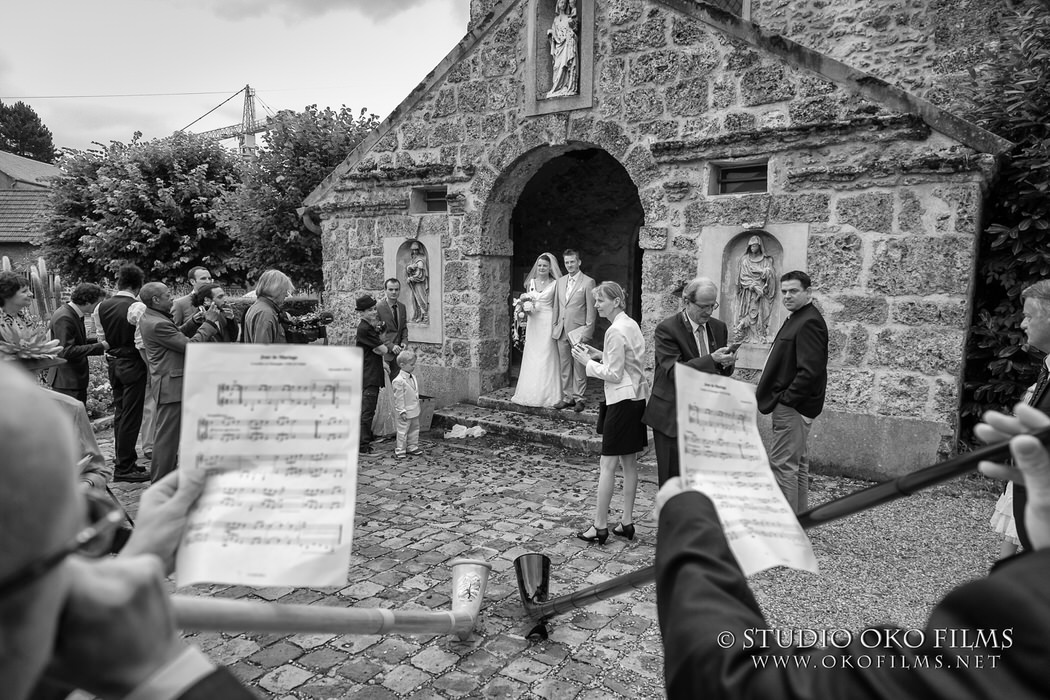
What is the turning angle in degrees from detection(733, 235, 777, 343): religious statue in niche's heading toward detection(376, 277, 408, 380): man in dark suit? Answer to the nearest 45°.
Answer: approximately 90° to its right

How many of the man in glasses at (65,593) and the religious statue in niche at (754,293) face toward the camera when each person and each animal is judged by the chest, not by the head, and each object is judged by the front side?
1

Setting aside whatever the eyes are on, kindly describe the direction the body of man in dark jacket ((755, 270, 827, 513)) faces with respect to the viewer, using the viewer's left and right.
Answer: facing to the left of the viewer

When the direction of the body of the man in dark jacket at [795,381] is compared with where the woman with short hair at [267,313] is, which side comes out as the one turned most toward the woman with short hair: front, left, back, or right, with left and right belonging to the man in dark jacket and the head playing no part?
front

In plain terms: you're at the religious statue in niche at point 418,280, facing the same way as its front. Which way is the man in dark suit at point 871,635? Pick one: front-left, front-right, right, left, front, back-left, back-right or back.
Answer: front-left

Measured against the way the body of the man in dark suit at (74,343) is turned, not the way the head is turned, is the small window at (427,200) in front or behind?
in front

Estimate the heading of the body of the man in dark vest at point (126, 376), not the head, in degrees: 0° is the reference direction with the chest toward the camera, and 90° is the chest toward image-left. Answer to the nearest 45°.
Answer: approximately 225°

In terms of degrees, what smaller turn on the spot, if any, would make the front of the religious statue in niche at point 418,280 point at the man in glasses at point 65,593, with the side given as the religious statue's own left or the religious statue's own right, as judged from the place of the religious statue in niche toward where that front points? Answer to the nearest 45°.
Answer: approximately 45° to the religious statue's own left

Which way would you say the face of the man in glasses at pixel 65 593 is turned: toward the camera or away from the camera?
away from the camera

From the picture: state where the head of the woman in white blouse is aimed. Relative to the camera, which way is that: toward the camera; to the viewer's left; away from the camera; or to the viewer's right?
to the viewer's left

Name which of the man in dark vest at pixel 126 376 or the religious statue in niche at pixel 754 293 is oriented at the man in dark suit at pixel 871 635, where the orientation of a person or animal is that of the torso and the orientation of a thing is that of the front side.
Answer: the religious statue in niche
